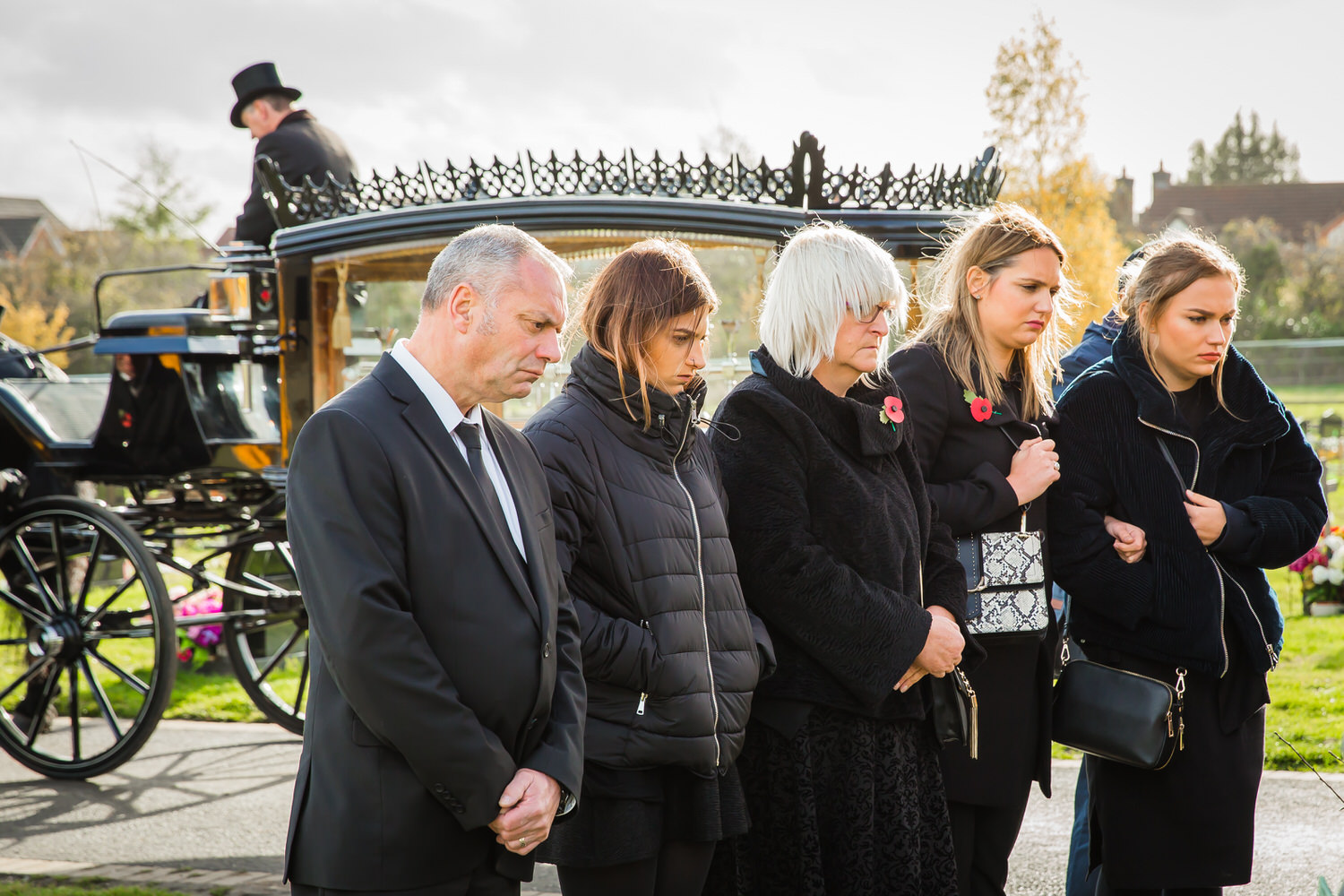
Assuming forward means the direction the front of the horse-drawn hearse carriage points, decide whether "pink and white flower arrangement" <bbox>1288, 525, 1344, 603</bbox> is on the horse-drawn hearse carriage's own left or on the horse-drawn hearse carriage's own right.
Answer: on the horse-drawn hearse carriage's own right

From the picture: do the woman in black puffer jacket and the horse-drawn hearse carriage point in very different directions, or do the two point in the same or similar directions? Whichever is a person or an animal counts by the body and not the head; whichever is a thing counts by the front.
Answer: very different directions

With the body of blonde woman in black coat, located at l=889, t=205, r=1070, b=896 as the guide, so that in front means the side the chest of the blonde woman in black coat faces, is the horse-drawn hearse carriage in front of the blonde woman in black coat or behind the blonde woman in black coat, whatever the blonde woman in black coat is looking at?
behind

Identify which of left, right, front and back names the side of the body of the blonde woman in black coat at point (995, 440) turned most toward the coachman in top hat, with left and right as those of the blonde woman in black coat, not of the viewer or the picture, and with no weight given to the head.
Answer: back

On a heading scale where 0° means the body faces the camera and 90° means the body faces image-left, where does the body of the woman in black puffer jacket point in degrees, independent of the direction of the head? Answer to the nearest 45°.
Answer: approximately 315°

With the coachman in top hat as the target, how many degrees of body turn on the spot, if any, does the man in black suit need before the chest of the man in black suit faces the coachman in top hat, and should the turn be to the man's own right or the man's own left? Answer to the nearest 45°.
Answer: approximately 135° to the man's own left
